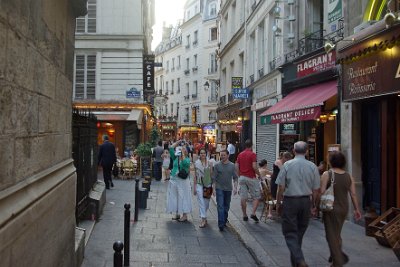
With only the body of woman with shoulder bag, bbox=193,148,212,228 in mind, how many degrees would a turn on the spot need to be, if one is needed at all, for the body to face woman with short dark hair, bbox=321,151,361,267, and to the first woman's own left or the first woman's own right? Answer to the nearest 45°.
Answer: approximately 45° to the first woman's own left

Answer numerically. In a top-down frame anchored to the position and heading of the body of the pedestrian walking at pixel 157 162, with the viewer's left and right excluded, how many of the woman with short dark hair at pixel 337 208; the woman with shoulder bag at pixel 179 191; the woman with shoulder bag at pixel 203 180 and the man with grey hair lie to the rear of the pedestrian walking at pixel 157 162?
4

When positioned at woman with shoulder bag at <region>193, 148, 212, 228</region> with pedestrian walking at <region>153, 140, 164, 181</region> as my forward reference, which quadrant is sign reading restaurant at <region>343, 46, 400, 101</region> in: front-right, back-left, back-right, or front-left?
back-right

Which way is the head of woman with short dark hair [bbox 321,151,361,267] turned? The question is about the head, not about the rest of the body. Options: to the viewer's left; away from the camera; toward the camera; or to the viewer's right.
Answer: away from the camera

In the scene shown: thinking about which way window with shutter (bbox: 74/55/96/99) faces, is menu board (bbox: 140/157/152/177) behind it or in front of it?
in front

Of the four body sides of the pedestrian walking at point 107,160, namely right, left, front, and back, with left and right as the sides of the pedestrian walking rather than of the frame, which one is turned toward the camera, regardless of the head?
back

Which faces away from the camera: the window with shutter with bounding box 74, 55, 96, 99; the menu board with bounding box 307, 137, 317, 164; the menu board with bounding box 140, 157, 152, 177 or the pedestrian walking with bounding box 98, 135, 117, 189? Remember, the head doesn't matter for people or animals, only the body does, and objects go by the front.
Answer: the pedestrian walking

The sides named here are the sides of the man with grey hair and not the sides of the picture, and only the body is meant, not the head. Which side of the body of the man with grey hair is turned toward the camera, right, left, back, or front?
back

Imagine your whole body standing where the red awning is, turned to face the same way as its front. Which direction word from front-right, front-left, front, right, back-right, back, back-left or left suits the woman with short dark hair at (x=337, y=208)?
front-left
